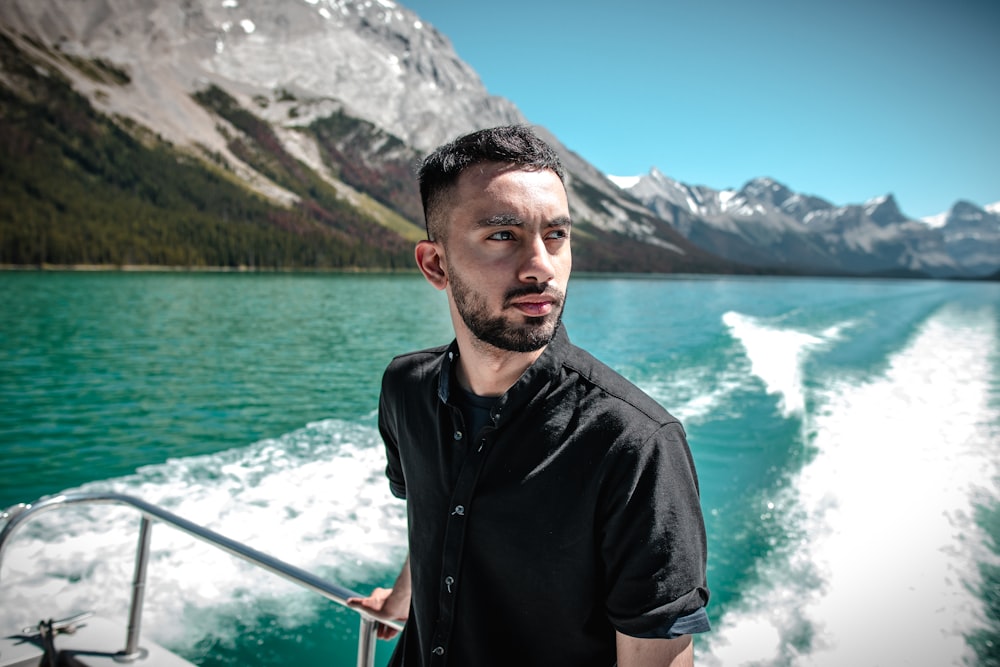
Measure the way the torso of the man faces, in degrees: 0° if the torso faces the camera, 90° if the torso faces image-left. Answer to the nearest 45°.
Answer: approximately 45°
